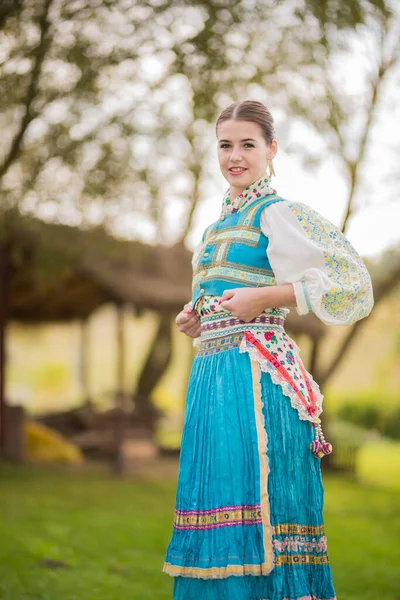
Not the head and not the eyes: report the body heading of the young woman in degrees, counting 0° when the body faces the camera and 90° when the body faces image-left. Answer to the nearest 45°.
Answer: approximately 45°

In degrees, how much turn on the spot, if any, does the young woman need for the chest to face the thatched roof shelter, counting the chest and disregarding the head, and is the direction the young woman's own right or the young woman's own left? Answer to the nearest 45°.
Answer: approximately 135° to the young woman's own right

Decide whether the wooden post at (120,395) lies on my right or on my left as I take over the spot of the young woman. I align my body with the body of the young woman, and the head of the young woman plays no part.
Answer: on my right

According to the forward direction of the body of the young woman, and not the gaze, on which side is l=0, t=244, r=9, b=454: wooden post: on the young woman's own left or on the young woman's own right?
on the young woman's own right

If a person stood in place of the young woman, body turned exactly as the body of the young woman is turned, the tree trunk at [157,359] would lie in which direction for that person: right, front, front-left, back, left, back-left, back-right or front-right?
back-right

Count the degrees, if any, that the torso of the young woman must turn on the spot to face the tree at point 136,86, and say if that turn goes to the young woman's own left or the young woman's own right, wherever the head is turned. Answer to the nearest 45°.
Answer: approximately 135° to the young woman's own right
